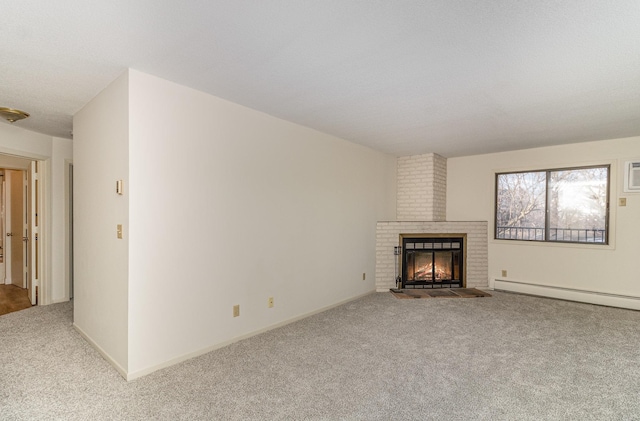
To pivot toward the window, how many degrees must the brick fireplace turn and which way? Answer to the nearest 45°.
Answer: approximately 90° to its left

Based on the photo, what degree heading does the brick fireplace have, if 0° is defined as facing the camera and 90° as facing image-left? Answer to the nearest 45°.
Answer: approximately 0°

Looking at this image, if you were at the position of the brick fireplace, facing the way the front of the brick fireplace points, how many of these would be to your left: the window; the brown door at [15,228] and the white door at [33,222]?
1

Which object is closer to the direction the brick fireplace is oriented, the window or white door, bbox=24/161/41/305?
the white door

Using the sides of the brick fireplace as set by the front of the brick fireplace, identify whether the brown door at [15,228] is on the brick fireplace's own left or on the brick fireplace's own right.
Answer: on the brick fireplace's own right

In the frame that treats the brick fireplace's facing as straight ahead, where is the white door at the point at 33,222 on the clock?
The white door is roughly at 2 o'clock from the brick fireplace.
